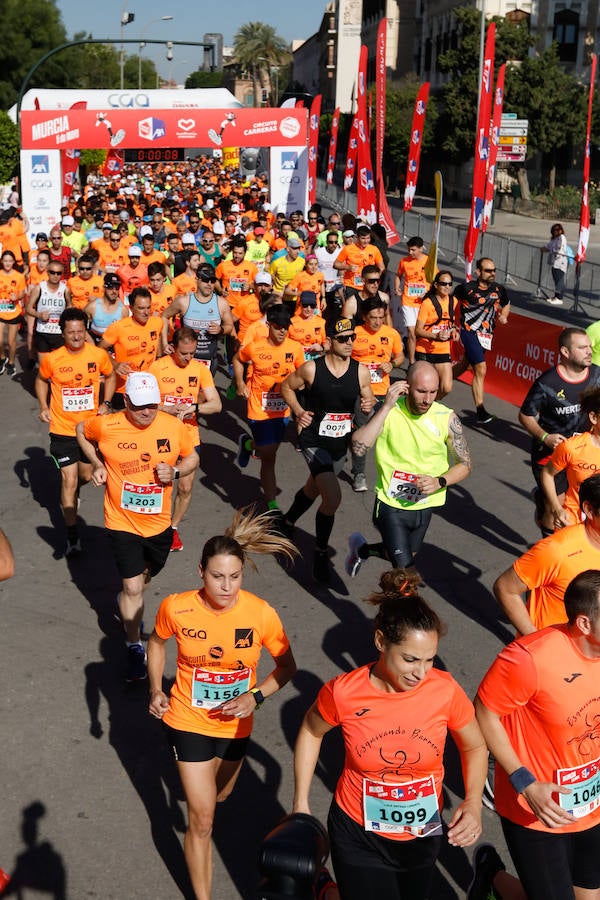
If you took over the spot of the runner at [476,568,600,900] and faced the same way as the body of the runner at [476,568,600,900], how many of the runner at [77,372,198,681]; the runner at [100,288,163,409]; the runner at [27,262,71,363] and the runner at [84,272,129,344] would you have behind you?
4

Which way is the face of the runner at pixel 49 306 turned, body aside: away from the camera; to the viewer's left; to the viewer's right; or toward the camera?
toward the camera

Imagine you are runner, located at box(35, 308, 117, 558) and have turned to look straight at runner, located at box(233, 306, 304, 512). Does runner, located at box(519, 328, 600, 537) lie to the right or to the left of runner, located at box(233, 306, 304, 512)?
right

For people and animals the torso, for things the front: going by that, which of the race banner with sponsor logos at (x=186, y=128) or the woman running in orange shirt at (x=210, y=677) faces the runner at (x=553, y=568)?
the race banner with sponsor logos

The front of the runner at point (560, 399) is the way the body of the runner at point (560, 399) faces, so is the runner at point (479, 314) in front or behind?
behind

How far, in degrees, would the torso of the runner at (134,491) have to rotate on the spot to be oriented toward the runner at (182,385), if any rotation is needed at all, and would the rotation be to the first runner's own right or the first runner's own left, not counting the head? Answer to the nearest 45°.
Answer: approximately 180°

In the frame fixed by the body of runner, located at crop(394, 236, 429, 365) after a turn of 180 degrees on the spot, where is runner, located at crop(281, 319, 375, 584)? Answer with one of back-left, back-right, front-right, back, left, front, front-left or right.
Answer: back

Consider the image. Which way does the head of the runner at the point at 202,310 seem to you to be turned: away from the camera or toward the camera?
toward the camera

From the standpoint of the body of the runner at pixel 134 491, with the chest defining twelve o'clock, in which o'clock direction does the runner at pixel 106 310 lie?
the runner at pixel 106 310 is roughly at 6 o'clock from the runner at pixel 134 491.

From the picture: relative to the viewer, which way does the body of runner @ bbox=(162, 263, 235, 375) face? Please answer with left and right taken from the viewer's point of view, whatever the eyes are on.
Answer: facing the viewer

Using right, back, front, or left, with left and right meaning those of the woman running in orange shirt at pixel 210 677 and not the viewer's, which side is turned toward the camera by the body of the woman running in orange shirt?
front

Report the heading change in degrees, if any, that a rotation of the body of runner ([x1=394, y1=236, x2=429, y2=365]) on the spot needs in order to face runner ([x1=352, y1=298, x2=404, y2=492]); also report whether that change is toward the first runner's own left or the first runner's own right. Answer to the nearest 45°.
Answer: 0° — they already face them

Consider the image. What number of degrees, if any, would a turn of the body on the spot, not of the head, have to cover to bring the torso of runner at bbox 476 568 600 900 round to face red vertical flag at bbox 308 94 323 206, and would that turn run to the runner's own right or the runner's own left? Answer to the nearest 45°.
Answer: approximately 135° to the runner's own left

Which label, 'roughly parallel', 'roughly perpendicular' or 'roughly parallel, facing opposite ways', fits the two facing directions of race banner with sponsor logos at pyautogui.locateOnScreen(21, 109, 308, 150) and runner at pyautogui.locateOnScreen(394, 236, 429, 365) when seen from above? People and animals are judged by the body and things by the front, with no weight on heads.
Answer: roughly parallel

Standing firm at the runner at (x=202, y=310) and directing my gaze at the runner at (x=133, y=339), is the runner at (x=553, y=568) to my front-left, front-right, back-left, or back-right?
front-left

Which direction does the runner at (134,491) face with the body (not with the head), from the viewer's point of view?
toward the camera
